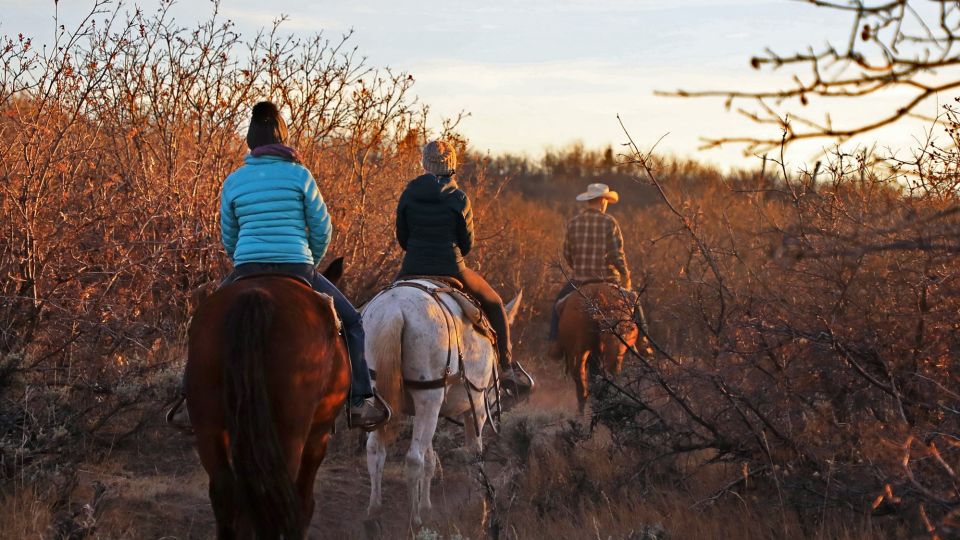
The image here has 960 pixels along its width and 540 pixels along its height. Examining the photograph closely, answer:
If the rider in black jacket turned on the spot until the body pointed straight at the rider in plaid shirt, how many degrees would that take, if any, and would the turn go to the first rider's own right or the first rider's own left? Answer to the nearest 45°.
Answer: approximately 45° to the first rider's own right

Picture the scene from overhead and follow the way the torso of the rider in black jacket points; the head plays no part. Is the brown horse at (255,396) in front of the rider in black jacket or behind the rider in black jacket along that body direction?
behind

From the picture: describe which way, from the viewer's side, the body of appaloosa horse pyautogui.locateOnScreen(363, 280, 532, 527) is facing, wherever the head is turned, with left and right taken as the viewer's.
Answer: facing away from the viewer and to the right of the viewer

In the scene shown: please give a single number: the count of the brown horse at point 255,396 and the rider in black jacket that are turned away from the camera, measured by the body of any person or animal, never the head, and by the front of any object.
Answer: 2

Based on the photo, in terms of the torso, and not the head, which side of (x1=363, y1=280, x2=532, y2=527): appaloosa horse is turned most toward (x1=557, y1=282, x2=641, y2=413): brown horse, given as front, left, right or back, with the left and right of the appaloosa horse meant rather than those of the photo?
front

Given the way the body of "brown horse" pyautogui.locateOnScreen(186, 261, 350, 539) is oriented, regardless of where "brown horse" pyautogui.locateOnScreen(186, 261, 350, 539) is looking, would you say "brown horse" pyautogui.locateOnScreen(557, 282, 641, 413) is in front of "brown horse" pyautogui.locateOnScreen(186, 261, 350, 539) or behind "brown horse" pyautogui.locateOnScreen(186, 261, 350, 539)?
in front

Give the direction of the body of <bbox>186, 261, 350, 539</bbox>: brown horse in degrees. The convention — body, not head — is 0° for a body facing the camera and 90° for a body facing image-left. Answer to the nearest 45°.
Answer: approximately 180°

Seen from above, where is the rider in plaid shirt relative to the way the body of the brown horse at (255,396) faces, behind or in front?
in front

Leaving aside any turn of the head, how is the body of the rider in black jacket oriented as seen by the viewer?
away from the camera

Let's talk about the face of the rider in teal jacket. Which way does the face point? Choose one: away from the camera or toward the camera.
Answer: away from the camera
